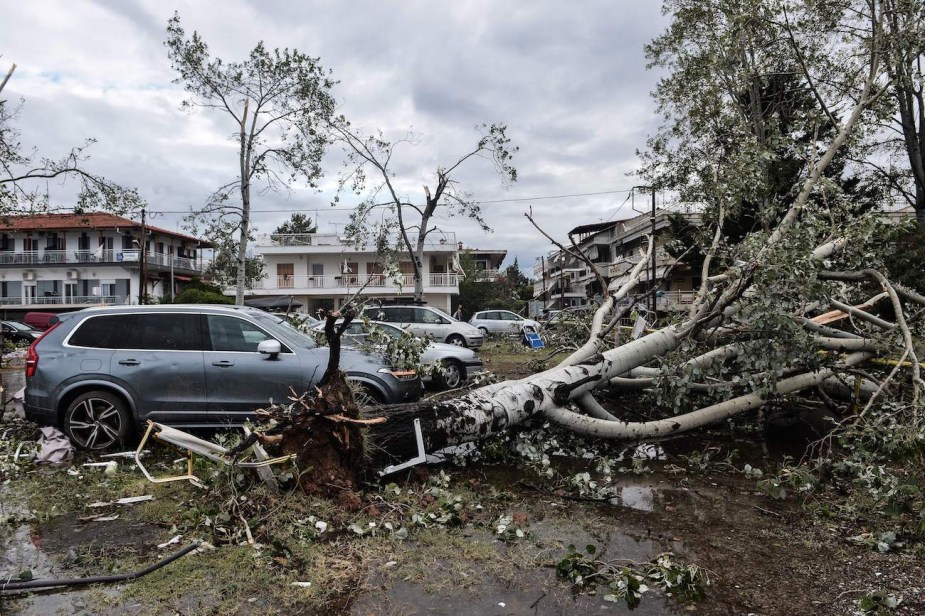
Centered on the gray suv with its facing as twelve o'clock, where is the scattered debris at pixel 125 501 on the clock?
The scattered debris is roughly at 3 o'clock from the gray suv.

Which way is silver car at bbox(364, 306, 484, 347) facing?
to the viewer's right

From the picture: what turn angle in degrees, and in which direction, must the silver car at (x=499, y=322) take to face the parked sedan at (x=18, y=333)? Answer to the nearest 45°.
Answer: approximately 180°

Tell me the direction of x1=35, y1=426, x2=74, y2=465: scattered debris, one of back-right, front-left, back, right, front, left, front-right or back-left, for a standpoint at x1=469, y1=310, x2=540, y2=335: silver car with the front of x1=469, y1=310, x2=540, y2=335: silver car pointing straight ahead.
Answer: right

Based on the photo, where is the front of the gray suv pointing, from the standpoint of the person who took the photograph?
facing to the right of the viewer

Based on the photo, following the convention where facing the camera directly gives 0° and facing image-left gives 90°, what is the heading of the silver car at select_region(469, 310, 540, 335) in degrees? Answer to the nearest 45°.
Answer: approximately 270°

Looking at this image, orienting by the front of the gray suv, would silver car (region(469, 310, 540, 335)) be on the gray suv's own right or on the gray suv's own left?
on the gray suv's own left

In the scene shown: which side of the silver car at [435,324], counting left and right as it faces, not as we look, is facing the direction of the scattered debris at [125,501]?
right

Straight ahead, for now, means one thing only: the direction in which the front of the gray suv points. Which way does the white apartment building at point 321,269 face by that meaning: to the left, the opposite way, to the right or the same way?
to the right

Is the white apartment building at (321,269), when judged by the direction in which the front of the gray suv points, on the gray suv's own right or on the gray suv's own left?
on the gray suv's own left

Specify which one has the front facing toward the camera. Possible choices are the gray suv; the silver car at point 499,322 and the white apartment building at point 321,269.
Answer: the white apartment building

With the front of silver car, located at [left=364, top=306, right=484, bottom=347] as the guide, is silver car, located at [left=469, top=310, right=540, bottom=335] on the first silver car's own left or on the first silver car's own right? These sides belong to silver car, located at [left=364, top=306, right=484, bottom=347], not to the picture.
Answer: on the first silver car's own left

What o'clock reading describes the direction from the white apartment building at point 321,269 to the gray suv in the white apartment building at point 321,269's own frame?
The gray suv is roughly at 12 o'clock from the white apartment building.

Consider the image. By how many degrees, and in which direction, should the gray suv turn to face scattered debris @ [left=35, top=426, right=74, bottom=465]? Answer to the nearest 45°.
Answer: approximately 180°
